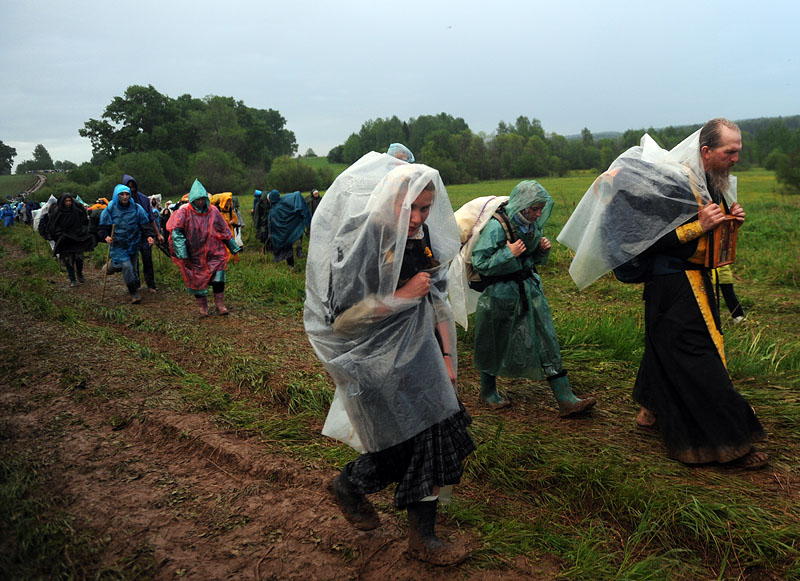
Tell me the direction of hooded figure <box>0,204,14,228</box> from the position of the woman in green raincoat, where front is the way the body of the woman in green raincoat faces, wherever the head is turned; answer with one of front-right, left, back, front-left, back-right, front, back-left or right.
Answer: back

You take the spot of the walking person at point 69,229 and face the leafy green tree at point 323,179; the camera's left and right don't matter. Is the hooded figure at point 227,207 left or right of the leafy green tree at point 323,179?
right

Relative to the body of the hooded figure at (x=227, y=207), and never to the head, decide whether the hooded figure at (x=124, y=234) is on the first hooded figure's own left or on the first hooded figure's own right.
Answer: on the first hooded figure's own right

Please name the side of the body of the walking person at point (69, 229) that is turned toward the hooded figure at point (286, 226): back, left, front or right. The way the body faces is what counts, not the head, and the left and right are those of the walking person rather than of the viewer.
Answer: left

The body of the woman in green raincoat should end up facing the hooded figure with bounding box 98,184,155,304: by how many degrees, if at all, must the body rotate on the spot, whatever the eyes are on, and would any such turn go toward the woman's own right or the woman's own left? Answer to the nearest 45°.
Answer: approximately 180°

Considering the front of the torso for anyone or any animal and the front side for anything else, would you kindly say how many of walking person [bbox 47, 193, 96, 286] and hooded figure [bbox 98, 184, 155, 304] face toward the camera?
2

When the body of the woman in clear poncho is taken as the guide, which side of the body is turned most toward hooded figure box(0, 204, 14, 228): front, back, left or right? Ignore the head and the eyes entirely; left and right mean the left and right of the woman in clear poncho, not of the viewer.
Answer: back

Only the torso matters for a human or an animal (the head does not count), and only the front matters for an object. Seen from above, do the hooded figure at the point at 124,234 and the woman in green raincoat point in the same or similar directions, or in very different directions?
same or similar directions

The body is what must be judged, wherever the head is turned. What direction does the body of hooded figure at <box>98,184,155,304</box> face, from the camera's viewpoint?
toward the camera

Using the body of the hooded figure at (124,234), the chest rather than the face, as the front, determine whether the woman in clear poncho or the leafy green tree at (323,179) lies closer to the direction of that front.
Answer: the woman in clear poncho

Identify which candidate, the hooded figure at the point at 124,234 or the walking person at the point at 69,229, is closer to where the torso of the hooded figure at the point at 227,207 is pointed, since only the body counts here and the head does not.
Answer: the hooded figure

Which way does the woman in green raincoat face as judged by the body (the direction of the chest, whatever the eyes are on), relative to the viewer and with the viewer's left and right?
facing the viewer and to the right of the viewer

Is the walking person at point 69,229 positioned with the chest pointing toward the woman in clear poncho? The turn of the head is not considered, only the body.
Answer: yes

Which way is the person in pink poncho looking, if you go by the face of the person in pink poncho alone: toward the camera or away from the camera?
toward the camera
